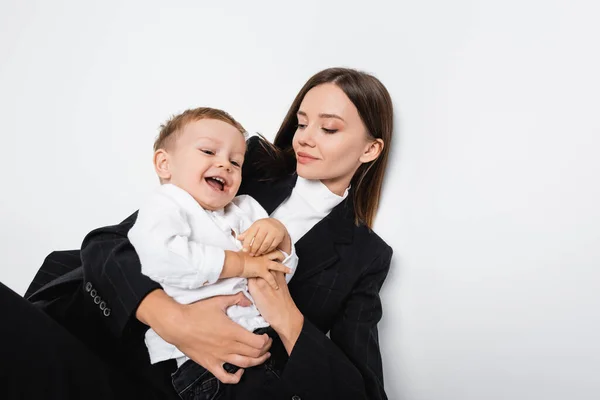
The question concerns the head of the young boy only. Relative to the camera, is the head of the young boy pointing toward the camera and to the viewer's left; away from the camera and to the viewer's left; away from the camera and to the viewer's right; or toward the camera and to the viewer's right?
toward the camera and to the viewer's right

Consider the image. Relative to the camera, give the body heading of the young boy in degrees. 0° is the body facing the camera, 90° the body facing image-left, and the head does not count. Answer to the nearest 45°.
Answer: approximately 315°

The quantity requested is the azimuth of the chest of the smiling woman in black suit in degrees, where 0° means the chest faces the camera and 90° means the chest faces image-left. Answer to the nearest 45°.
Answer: approximately 45°
